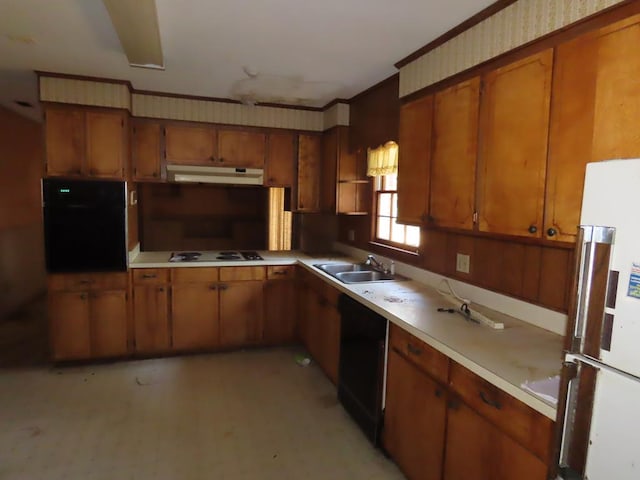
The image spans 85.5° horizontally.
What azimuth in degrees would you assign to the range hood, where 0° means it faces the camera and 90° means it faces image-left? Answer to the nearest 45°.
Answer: approximately 0°

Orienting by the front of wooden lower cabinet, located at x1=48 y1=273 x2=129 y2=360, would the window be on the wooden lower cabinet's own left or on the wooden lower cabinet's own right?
on the wooden lower cabinet's own left

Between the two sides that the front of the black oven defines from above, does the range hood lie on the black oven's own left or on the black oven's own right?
on the black oven's own left

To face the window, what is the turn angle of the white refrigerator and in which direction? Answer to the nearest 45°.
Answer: approximately 90° to its right

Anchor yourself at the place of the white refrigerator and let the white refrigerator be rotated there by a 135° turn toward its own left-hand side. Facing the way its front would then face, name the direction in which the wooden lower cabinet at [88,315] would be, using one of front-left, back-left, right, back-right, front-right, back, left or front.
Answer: back

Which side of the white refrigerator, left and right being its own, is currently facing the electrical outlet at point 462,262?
right

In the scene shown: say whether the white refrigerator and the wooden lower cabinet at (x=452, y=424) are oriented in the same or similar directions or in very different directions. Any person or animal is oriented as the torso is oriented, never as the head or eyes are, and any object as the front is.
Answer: same or similar directions

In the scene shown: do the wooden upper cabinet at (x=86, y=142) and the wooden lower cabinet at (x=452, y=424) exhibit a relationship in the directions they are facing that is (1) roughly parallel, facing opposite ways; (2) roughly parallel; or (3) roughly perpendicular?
roughly perpendicular

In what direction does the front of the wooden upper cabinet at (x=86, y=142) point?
toward the camera

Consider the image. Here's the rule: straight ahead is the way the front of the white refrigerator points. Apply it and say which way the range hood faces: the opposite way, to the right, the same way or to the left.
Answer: to the left

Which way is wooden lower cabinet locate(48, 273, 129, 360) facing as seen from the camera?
toward the camera

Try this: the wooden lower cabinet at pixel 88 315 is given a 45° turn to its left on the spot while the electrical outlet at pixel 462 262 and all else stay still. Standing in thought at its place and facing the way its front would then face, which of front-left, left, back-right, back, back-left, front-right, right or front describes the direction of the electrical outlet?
front

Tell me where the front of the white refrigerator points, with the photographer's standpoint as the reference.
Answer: facing the viewer and to the left of the viewer
